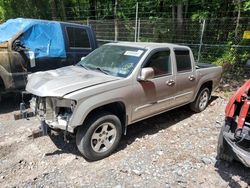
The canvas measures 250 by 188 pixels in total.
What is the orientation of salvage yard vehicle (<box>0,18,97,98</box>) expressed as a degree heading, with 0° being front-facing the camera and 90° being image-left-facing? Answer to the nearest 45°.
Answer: approximately 45°

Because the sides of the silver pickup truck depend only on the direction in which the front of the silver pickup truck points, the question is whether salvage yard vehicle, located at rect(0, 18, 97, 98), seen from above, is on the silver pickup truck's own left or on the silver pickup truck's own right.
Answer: on the silver pickup truck's own right

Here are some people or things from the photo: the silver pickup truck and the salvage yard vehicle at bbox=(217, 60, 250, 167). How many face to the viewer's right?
0

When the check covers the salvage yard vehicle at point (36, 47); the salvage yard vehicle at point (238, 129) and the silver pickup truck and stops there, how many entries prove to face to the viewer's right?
0

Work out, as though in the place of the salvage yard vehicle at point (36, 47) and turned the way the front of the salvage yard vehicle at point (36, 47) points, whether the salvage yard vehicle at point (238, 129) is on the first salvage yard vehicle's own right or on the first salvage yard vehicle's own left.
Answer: on the first salvage yard vehicle's own left

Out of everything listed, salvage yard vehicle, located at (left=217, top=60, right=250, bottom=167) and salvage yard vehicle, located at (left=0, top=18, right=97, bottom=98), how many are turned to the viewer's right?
0

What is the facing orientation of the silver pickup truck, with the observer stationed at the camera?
facing the viewer and to the left of the viewer

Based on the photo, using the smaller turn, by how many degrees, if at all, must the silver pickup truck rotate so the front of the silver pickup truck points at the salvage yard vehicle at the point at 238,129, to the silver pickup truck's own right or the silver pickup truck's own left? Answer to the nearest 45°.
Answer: approximately 90° to the silver pickup truck's own left

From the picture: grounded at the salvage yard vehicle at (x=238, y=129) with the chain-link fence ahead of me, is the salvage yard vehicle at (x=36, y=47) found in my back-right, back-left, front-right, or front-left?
front-left
